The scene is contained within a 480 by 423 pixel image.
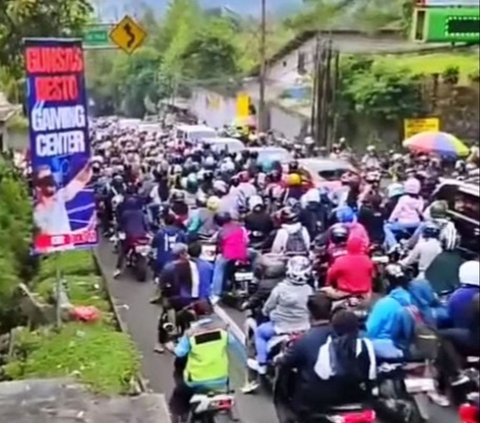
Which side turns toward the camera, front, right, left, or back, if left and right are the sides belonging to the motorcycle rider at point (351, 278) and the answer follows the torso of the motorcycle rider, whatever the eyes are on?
back

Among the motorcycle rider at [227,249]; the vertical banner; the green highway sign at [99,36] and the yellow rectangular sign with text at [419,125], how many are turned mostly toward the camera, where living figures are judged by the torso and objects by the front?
3

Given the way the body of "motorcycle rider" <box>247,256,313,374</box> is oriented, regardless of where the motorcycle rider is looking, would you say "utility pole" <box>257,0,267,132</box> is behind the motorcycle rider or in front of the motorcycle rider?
in front

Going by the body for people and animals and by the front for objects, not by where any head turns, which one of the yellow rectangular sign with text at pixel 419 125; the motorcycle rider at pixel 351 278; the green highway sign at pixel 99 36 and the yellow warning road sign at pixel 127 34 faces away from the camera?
the motorcycle rider

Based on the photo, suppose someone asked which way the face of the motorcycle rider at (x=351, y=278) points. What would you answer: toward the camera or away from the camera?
away from the camera

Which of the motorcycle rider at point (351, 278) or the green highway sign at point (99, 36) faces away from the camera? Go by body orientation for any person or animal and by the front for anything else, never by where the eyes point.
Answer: the motorcycle rider
